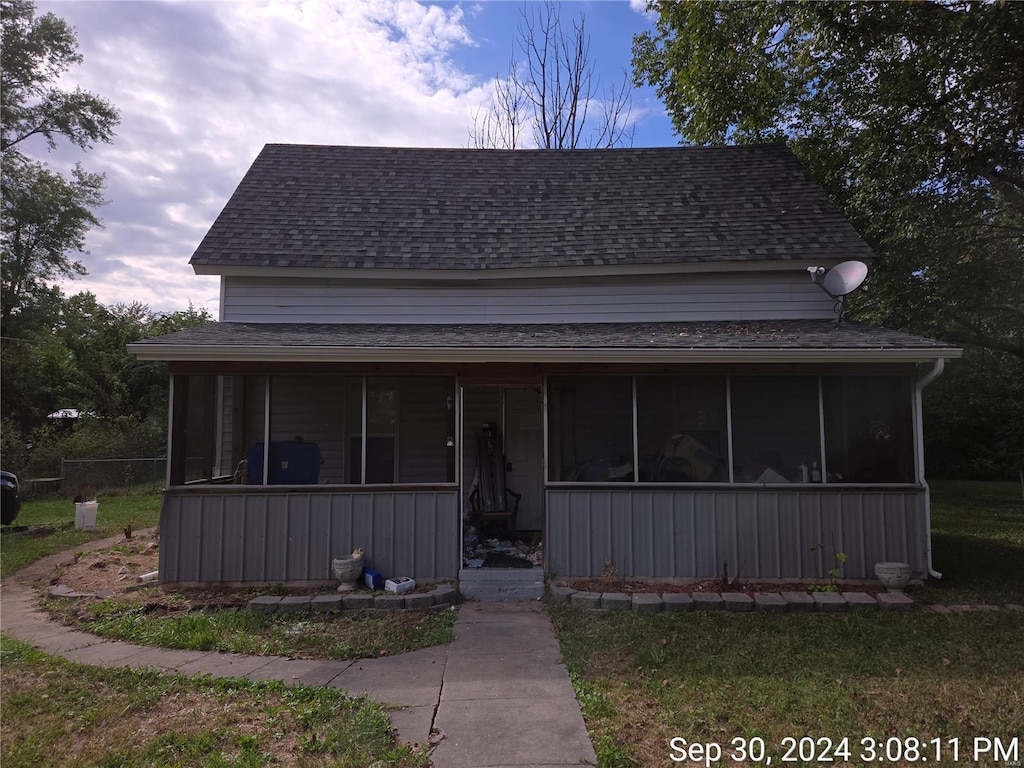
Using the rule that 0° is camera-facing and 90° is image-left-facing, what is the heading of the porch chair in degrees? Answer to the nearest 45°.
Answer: approximately 315°

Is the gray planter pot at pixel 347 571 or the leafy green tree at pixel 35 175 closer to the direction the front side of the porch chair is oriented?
the gray planter pot

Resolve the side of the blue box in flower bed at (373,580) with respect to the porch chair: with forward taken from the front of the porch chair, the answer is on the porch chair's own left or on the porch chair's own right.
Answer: on the porch chair's own right

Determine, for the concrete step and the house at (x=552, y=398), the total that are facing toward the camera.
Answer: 2

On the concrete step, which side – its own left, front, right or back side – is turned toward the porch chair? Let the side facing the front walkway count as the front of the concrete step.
back

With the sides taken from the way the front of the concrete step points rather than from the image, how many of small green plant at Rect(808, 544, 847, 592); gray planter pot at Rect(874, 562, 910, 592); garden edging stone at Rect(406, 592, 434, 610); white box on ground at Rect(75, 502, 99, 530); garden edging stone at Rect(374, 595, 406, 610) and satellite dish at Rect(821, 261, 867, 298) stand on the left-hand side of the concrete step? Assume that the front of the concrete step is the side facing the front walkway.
3

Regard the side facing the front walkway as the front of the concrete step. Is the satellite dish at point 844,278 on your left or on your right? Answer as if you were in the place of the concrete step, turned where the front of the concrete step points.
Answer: on your left
